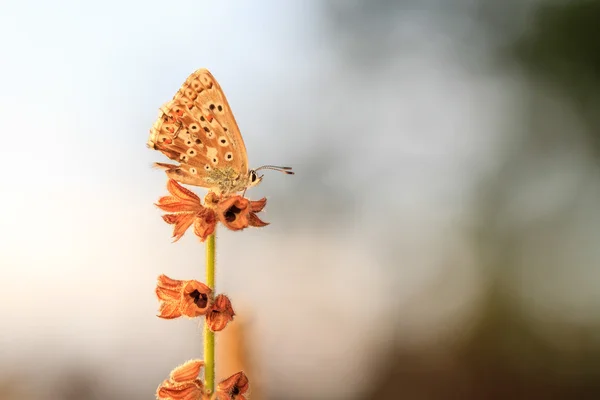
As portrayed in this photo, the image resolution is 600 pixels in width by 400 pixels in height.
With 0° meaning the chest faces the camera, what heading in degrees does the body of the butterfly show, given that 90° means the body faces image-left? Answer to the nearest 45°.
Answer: approximately 270°
